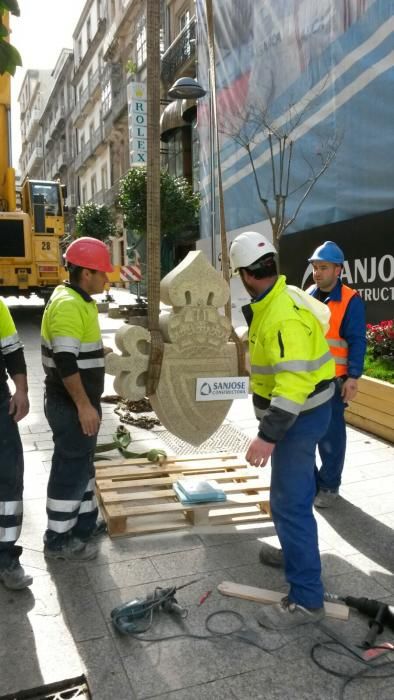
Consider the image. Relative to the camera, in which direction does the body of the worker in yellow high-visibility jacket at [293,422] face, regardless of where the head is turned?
to the viewer's left

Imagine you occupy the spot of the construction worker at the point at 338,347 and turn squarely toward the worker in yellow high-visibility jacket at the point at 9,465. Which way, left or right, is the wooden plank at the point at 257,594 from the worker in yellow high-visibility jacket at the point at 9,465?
left

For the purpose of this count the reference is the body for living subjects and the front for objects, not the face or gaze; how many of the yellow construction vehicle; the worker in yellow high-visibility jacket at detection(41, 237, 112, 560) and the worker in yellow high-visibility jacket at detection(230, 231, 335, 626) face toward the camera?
1

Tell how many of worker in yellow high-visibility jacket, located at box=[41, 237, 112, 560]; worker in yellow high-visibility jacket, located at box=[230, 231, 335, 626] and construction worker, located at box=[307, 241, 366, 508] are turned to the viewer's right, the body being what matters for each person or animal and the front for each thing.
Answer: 1

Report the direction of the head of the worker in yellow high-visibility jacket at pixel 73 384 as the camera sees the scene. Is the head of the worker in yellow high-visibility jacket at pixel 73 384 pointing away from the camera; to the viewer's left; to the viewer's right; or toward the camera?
to the viewer's right

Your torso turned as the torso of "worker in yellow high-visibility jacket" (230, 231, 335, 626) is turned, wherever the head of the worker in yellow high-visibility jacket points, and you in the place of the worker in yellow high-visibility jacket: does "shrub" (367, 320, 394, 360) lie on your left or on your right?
on your right

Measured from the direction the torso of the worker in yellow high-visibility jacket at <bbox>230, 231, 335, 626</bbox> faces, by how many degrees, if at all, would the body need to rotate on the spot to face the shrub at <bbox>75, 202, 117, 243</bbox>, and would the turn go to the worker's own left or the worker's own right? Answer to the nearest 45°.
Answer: approximately 90° to the worker's own right

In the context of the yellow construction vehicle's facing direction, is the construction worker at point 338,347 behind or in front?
in front

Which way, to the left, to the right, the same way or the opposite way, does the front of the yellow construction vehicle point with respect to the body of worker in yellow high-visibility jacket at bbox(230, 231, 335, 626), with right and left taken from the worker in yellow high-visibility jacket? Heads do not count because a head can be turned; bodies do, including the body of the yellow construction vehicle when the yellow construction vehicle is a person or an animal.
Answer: to the left

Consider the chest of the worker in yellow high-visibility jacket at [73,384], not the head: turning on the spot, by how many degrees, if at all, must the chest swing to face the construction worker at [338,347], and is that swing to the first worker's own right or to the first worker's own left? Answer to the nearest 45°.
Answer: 0° — they already face them

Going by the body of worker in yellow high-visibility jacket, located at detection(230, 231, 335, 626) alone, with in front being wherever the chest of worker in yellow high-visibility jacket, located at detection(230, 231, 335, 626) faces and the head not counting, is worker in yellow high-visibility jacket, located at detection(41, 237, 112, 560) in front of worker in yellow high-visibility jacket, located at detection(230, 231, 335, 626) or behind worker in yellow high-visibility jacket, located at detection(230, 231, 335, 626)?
in front

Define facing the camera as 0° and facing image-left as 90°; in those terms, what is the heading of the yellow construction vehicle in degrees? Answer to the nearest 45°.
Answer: approximately 0°
